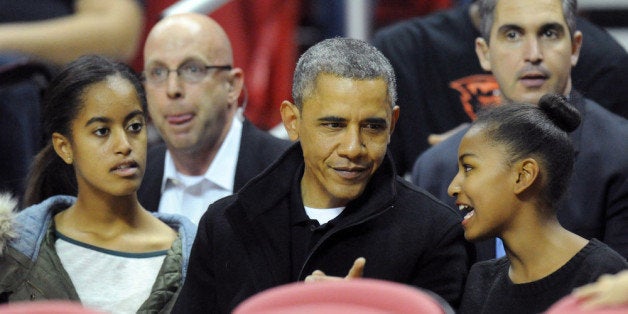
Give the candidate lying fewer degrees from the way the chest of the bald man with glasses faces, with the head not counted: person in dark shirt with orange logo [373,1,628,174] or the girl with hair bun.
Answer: the girl with hair bun

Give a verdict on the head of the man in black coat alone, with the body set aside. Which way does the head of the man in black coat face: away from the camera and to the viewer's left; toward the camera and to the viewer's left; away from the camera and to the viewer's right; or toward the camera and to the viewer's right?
toward the camera and to the viewer's right

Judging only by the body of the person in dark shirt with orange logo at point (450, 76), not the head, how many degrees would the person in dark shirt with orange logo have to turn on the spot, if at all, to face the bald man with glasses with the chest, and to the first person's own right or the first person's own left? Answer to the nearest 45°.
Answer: approximately 45° to the first person's own right

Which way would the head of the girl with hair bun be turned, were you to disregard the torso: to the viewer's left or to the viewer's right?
to the viewer's left

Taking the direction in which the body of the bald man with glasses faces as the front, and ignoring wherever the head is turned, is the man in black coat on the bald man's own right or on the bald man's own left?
on the bald man's own left

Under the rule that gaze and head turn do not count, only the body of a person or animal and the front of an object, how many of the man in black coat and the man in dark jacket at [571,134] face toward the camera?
2

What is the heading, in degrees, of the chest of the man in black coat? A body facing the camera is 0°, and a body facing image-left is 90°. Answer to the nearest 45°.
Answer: approximately 0°

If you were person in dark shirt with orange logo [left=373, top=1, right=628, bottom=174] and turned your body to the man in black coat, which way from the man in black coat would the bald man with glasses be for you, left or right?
right
